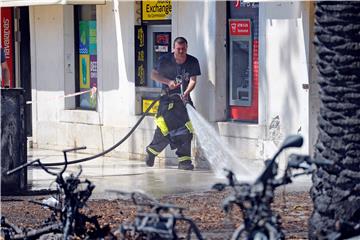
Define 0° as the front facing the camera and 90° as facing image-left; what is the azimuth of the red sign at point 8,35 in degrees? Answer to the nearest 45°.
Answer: approximately 0°

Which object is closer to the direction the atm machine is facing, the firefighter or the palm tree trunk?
the palm tree trunk

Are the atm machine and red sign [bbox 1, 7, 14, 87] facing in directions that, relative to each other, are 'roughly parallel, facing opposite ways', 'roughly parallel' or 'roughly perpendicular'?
roughly parallel

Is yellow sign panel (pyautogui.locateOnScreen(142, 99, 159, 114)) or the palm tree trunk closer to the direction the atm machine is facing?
the palm tree trunk

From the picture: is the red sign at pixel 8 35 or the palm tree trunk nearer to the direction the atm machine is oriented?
the palm tree trunk

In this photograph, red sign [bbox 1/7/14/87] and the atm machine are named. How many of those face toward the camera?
2

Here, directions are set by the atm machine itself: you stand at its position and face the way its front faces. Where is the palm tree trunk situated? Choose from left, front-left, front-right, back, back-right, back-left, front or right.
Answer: front

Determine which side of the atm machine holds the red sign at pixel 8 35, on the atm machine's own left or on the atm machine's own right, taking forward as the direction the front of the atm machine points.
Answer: on the atm machine's own right

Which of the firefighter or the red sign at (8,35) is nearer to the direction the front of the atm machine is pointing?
the firefighter

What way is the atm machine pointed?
toward the camera

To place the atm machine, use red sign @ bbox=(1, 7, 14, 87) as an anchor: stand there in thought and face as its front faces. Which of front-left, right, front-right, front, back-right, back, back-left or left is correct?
front-left
